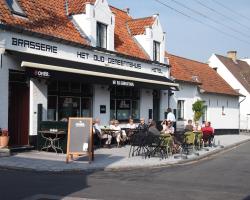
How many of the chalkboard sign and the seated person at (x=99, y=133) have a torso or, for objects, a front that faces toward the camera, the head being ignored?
1

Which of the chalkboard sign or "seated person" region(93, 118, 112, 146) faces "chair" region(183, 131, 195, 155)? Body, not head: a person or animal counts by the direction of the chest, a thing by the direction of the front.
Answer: the seated person

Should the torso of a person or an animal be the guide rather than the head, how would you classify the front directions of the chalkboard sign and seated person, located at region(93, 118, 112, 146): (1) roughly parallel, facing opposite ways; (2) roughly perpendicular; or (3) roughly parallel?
roughly perpendicular

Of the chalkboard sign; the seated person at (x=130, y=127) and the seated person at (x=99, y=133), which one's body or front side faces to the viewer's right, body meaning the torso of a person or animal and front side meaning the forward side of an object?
the seated person at (x=99, y=133)

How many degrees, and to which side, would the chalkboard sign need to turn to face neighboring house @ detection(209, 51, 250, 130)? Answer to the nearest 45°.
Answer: approximately 135° to its left

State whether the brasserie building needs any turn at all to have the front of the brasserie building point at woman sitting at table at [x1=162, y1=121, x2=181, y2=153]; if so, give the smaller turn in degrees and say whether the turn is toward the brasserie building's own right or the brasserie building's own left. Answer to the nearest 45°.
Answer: approximately 45° to the brasserie building's own left

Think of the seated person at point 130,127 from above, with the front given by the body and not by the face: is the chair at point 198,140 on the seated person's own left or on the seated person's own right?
on the seated person's own left

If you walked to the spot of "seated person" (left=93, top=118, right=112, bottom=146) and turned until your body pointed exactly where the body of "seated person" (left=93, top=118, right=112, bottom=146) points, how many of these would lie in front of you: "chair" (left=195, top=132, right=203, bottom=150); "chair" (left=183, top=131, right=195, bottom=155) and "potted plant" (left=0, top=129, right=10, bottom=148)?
2

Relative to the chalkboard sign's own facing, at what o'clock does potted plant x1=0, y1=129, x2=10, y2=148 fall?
The potted plant is roughly at 4 o'clock from the chalkboard sign.

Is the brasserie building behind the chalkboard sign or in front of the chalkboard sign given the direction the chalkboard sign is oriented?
behind

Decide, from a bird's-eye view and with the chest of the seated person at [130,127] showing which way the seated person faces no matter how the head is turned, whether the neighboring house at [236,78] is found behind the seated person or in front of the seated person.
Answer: behind

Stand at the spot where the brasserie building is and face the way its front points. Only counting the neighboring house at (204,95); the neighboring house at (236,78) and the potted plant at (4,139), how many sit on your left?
2

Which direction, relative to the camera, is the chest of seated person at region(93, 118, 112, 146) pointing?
to the viewer's right
